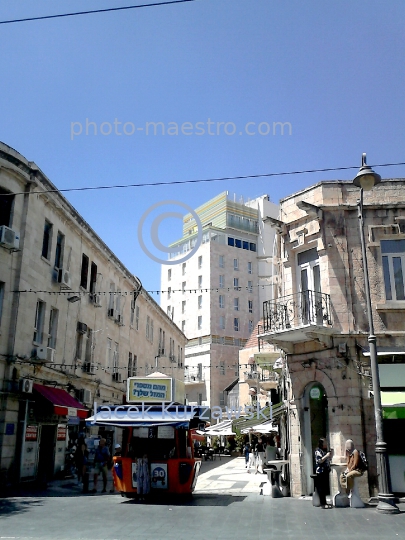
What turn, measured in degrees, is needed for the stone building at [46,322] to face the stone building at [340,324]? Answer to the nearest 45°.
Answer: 0° — it already faces it

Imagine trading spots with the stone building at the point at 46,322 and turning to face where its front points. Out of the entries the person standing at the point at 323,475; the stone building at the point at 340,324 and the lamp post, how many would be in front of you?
3

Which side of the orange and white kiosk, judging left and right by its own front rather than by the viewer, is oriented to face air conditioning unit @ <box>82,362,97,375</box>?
back

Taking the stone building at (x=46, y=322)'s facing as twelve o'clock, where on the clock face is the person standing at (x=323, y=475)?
The person standing is roughly at 12 o'clock from the stone building.

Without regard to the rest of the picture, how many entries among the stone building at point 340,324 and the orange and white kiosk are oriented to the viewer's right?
0

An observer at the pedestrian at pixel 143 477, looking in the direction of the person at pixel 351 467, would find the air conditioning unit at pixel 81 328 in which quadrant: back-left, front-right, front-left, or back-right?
back-left

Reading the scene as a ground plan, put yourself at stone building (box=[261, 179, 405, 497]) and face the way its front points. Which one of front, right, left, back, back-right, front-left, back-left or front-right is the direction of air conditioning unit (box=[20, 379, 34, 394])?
front-right

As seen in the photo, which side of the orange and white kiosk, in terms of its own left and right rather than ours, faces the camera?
front

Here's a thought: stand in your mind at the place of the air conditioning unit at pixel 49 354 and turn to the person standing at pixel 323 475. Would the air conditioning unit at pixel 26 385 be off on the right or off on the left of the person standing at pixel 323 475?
right

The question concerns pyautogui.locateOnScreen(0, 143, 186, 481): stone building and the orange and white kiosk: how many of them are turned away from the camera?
0

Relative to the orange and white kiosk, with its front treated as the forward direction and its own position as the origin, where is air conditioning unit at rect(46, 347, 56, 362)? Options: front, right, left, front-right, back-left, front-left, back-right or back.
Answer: back-right

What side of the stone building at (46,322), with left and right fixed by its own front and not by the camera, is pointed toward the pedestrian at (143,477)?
front

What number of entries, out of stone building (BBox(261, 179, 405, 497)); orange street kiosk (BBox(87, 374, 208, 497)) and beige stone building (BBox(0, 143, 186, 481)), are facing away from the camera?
0

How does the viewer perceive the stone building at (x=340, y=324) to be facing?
facing the viewer and to the left of the viewer

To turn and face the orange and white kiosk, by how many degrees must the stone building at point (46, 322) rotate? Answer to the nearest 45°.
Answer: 0° — it already faces it

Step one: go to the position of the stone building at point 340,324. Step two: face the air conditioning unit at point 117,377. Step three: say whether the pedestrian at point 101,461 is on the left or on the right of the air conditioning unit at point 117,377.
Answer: left
